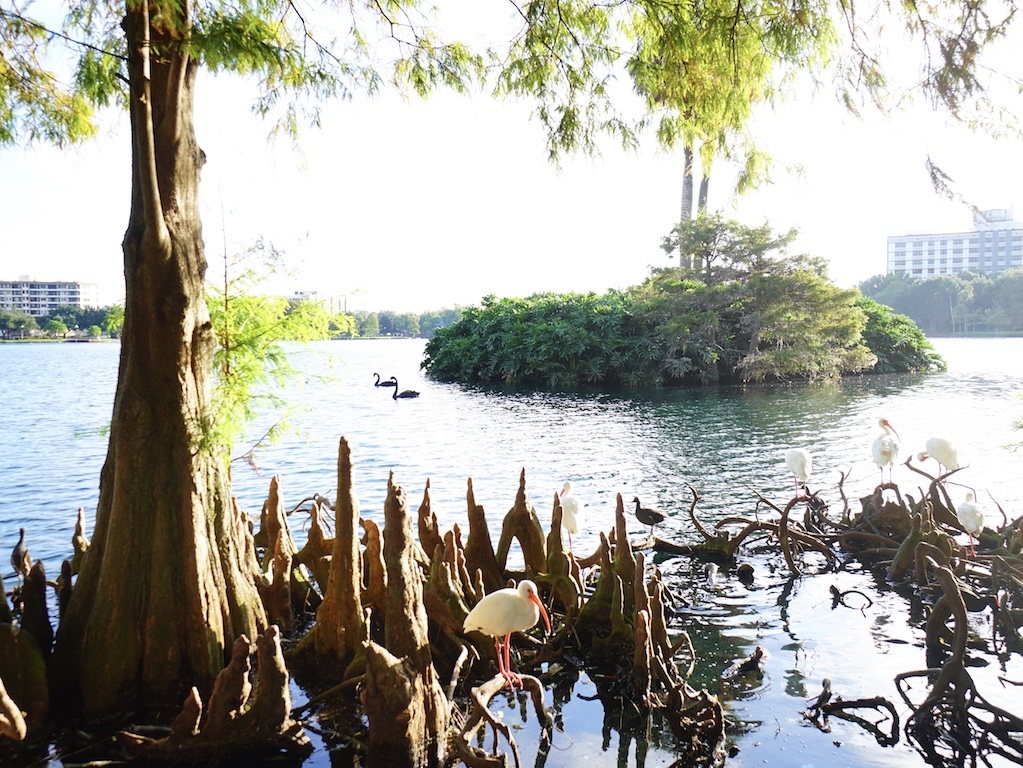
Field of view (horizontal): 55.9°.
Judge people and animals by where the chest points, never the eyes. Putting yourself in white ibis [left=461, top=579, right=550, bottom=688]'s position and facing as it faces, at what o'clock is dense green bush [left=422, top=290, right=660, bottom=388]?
The dense green bush is roughly at 9 o'clock from the white ibis.

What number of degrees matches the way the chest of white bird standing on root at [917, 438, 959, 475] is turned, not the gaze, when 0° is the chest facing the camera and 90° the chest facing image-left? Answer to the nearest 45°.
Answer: approximately 90°

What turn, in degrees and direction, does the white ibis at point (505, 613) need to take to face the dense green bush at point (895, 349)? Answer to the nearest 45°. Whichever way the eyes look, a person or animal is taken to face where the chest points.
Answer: approximately 45° to its left

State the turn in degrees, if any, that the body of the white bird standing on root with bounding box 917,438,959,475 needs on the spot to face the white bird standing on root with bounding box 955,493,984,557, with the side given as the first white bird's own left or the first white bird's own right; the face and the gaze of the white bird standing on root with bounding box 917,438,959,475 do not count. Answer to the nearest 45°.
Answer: approximately 90° to the first white bird's own left

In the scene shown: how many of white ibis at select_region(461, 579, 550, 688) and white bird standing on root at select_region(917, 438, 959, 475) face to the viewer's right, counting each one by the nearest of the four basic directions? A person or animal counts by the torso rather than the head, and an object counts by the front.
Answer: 1

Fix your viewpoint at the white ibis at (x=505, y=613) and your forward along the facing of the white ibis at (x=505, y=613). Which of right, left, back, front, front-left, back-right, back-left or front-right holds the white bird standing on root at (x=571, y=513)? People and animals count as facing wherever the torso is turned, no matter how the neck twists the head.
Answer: left

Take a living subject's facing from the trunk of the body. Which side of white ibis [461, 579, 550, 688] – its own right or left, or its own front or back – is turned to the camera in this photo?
right

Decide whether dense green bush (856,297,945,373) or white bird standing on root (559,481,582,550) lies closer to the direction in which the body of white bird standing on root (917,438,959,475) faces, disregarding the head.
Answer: the white bird standing on root

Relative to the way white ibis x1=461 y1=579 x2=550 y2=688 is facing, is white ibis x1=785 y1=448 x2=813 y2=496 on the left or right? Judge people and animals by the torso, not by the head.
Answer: on its left

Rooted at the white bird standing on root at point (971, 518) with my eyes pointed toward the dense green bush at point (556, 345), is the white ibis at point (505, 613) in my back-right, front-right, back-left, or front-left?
back-left

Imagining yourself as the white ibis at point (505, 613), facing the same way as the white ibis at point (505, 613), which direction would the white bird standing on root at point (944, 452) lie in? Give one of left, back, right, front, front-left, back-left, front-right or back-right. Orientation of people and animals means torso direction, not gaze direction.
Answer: front-left
